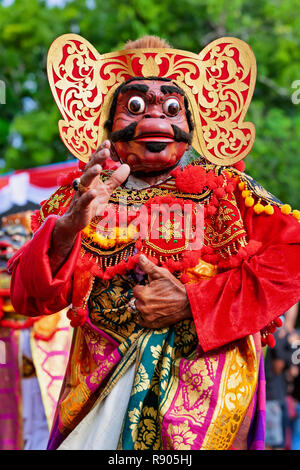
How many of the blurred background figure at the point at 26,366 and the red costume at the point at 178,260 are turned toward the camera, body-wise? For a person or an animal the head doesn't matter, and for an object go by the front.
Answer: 2

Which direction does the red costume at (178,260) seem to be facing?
toward the camera

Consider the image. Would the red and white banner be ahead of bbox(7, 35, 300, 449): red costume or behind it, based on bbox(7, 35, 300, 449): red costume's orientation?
behind

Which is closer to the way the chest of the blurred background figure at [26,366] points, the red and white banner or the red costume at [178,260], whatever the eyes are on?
the red costume

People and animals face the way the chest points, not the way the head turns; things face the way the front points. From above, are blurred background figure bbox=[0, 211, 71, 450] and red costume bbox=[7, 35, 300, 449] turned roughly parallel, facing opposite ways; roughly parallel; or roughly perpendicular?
roughly parallel

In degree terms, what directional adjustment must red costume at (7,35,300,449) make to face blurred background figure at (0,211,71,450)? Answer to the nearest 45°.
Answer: approximately 135° to its right

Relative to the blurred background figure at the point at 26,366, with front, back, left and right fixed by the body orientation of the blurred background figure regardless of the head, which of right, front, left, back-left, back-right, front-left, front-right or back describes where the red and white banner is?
back

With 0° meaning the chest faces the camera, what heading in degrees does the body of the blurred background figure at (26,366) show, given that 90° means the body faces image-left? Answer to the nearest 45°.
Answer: approximately 0°
